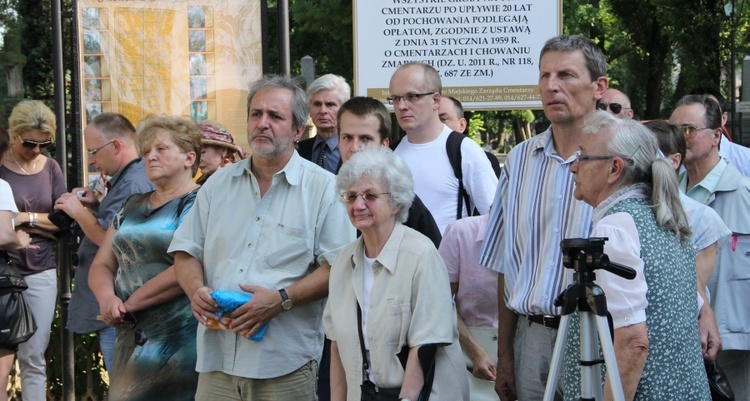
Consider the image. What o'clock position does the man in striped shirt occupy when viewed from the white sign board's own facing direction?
The man in striped shirt is roughly at 12 o'clock from the white sign board.

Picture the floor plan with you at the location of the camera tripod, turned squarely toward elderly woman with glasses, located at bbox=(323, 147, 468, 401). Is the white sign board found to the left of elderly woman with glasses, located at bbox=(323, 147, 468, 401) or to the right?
right

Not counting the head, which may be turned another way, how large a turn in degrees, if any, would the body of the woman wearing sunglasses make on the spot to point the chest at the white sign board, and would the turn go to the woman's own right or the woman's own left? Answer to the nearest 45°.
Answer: approximately 90° to the woman's own left

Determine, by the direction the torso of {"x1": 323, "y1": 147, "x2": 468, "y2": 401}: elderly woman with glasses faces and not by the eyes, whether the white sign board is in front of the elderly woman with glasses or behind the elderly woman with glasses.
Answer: behind

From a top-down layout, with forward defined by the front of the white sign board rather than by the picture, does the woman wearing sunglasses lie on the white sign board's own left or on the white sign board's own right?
on the white sign board's own right

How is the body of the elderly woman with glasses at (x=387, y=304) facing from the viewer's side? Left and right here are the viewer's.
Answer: facing the viewer and to the left of the viewer

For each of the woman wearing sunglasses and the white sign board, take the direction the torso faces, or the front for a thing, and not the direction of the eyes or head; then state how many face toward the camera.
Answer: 2

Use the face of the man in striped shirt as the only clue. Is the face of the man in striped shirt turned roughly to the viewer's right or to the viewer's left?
to the viewer's left

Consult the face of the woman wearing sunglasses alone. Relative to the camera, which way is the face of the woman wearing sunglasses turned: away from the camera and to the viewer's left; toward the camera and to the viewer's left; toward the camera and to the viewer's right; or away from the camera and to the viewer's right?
toward the camera and to the viewer's right

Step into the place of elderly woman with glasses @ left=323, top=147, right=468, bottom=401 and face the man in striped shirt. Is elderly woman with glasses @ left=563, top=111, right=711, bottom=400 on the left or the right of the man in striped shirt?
right

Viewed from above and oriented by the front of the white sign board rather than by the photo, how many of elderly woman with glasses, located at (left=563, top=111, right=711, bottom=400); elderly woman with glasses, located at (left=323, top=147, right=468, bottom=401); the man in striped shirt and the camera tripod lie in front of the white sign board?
4

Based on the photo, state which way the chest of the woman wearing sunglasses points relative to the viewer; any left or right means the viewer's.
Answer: facing the viewer

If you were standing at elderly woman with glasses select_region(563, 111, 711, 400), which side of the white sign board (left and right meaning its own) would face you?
front

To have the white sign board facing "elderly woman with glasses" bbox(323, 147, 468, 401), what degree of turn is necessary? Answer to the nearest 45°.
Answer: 0° — it already faces them

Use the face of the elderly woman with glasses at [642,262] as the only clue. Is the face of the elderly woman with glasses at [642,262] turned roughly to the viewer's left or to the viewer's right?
to the viewer's left

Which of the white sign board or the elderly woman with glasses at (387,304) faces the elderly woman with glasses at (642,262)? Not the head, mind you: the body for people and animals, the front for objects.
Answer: the white sign board

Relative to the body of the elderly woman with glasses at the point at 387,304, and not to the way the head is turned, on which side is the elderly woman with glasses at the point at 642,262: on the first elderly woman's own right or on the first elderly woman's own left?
on the first elderly woman's own left
